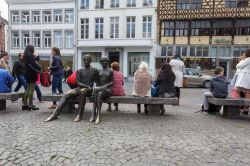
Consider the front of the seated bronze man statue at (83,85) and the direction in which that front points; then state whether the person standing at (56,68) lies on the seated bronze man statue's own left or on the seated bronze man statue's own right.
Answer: on the seated bronze man statue's own right

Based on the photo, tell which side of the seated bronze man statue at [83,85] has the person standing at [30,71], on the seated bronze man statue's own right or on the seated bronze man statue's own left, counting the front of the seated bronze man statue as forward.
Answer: on the seated bronze man statue's own right

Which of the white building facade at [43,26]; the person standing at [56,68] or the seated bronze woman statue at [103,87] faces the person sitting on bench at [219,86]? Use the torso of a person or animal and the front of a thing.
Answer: the white building facade

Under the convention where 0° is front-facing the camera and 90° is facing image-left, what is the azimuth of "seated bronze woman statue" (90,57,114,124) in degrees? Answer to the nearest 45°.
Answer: approximately 45°

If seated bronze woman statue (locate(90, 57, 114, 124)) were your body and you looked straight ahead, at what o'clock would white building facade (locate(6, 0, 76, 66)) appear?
The white building facade is roughly at 4 o'clock from the seated bronze woman statue.

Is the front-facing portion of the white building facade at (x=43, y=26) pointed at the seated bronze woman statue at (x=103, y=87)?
yes

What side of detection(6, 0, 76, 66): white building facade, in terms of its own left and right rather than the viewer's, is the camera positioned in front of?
front

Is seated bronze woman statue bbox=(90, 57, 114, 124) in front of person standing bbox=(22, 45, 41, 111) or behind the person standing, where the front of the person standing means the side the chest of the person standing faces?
in front

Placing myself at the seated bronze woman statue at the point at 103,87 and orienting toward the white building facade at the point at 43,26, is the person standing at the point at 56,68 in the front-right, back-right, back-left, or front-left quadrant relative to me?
front-left

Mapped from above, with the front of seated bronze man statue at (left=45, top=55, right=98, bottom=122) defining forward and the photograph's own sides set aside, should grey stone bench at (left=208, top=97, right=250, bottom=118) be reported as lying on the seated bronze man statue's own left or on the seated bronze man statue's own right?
on the seated bronze man statue's own left
